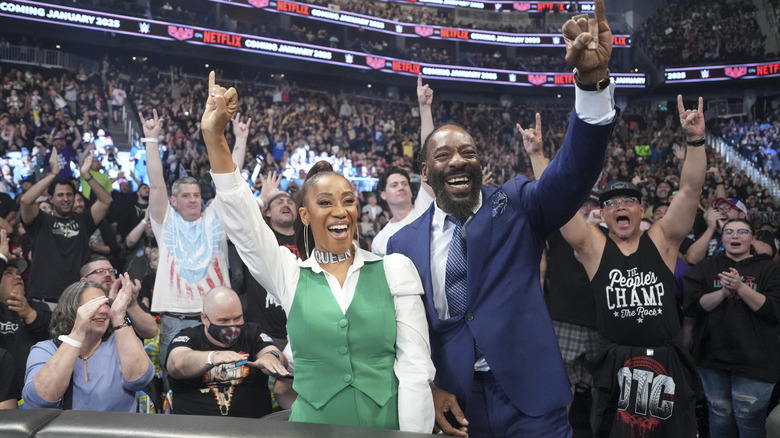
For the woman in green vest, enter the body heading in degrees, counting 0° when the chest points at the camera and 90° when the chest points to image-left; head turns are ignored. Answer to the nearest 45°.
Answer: approximately 0°

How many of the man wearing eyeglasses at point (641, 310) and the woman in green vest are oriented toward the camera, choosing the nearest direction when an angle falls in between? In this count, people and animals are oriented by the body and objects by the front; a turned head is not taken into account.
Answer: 2

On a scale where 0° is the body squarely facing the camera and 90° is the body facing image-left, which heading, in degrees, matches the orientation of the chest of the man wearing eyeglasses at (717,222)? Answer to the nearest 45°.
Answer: approximately 45°

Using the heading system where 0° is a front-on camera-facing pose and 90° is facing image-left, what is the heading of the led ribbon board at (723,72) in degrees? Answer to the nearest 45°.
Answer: approximately 45°

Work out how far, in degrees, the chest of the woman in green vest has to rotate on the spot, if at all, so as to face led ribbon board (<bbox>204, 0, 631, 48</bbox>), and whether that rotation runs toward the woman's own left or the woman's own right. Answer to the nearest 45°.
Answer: approximately 180°

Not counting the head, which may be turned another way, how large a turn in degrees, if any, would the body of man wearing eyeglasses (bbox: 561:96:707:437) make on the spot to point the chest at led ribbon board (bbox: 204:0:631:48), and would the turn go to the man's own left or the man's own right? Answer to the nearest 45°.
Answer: approximately 135° to the man's own right
